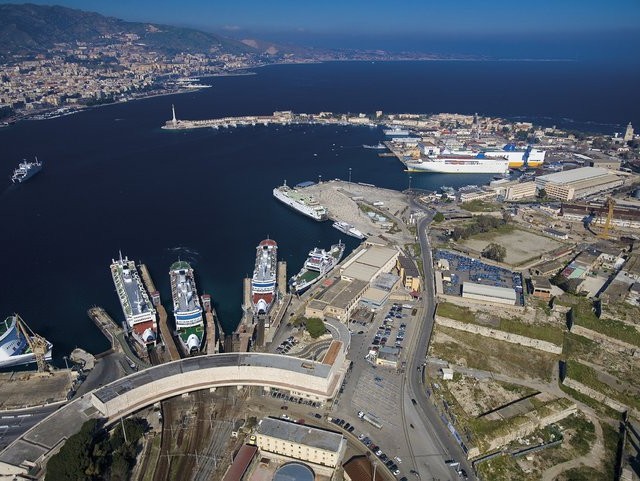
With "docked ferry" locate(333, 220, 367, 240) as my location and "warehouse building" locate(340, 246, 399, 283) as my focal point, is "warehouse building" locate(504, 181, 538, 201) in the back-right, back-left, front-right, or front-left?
back-left

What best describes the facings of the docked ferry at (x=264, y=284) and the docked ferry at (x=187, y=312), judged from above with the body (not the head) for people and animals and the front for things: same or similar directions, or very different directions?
same or similar directions

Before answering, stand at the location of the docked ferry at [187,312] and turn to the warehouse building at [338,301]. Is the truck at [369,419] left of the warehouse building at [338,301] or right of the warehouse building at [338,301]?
right

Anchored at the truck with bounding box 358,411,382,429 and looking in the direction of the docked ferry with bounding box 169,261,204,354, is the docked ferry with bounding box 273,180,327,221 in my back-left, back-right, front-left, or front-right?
front-right

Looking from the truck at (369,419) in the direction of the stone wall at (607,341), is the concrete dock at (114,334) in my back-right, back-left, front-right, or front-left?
back-left

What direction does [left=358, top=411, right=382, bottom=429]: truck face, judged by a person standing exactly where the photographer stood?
facing away from the viewer and to the left of the viewer

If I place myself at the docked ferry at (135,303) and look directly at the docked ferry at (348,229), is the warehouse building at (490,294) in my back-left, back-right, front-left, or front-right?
front-right

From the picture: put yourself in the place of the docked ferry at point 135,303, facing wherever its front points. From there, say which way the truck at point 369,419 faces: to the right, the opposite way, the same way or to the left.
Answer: the opposite way
